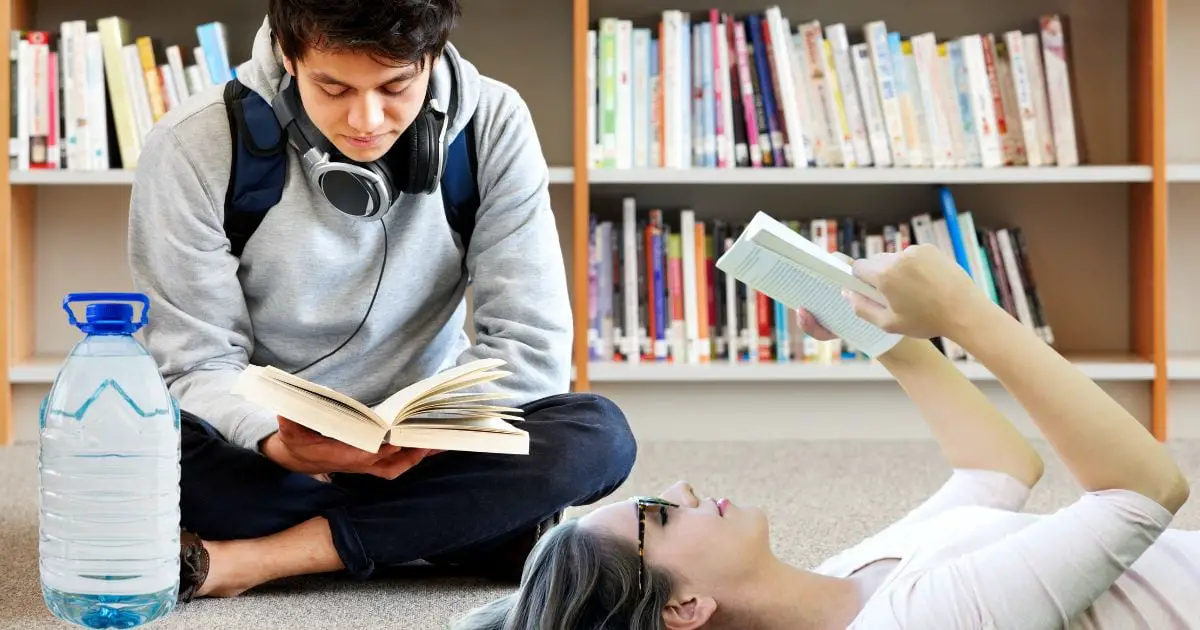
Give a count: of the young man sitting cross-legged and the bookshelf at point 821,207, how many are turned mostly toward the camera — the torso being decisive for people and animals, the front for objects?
2

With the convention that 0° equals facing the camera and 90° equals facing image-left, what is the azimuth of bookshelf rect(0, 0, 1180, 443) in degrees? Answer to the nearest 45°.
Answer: approximately 0°

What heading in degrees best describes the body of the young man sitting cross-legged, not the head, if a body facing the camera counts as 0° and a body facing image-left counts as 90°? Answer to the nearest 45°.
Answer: approximately 0°
